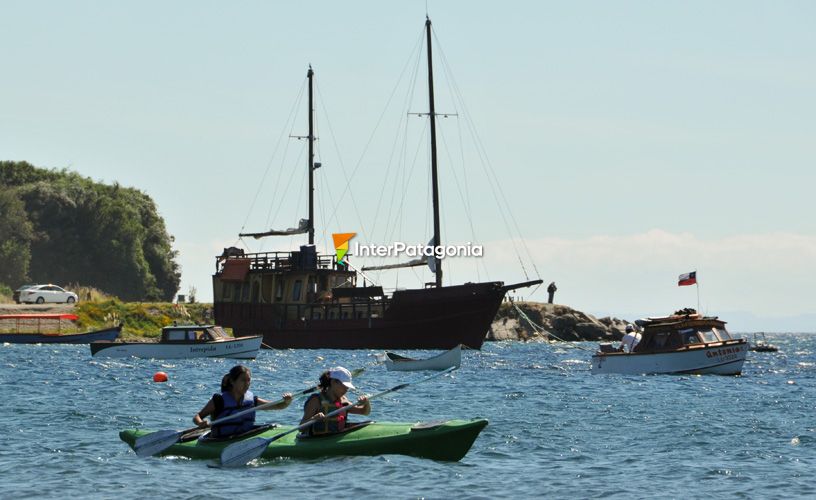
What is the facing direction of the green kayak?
to the viewer's right

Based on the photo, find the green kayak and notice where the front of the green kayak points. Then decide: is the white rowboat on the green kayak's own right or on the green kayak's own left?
on the green kayak's own left
